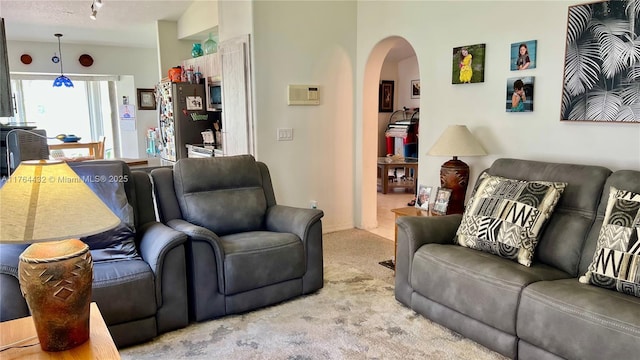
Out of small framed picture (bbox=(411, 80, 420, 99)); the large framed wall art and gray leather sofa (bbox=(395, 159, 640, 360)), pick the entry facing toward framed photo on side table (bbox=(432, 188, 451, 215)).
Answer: the small framed picture

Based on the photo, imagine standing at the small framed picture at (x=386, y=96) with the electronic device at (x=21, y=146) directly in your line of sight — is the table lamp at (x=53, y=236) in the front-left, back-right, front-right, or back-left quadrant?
front-left

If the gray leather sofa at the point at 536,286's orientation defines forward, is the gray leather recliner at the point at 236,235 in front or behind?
in front

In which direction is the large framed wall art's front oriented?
toward the camera

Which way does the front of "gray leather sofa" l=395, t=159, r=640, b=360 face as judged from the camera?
facing the viewer and to the left of the viewer

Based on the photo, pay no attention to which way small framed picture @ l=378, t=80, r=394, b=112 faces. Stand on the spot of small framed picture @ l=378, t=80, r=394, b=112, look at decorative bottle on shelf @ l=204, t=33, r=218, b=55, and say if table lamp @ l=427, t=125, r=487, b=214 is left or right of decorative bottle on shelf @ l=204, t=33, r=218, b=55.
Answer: left

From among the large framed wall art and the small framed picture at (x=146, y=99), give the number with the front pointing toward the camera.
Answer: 2

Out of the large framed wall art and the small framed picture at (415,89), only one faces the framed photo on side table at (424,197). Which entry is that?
the small framed picture

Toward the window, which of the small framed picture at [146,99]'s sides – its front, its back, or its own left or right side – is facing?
right

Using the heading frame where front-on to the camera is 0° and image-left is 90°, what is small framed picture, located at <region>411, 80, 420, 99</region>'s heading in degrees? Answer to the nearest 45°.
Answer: approximately 0°

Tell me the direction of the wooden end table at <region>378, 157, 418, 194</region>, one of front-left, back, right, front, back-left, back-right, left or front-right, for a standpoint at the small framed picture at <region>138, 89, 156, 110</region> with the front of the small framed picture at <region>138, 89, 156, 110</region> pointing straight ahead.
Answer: front-left
